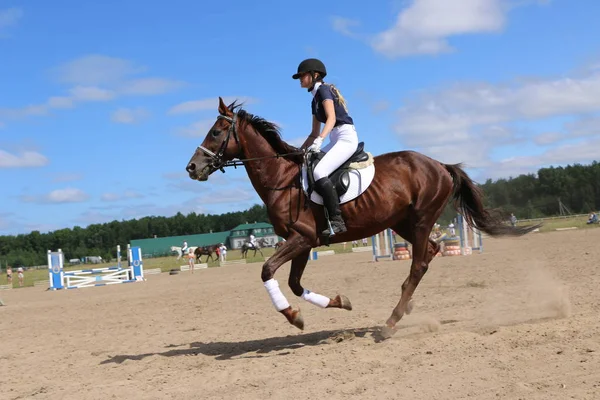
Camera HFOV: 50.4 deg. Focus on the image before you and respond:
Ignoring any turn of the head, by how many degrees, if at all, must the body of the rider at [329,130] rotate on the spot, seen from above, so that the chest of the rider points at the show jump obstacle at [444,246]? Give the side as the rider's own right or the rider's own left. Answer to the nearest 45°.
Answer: approximately 90° to the rider's own right

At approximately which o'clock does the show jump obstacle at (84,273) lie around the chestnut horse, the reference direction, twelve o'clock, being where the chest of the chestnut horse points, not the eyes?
The show jump obstacle is roughly at 2 o'clock from the chestnut horse.

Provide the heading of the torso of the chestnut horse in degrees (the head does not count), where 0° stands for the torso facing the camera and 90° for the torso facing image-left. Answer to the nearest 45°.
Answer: approximately 90°

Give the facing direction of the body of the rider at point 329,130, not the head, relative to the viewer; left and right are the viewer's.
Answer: facing to the left of the viewer

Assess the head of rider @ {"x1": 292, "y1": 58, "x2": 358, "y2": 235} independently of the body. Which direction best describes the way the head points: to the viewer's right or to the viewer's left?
to the viewer's left

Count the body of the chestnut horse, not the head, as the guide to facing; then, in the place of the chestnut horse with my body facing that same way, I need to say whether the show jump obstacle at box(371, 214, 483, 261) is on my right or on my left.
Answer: on my right

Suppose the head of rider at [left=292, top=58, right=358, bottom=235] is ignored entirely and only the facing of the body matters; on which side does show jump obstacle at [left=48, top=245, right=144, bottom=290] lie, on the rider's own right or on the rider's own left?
on the rider's own right
